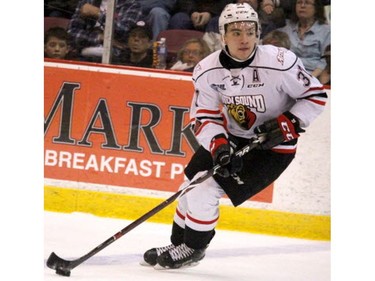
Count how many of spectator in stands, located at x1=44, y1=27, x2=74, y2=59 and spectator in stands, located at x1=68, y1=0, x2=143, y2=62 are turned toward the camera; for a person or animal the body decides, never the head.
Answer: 2

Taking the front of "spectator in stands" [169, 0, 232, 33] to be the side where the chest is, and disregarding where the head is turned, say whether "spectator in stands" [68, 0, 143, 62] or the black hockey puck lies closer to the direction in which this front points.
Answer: the black hockey puck

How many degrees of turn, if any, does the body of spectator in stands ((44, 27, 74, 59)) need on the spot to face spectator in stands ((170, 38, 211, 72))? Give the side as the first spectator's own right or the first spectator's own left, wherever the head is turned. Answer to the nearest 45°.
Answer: approximately 90° to the first spectator's own left

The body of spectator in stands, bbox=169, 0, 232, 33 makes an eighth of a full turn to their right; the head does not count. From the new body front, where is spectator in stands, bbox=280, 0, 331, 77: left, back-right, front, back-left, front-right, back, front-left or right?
back-left

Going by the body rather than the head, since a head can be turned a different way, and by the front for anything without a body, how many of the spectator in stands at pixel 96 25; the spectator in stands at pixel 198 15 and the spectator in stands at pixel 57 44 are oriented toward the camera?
3

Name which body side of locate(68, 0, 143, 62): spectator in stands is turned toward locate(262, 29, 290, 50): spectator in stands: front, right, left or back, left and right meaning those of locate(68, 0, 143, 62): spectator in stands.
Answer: left

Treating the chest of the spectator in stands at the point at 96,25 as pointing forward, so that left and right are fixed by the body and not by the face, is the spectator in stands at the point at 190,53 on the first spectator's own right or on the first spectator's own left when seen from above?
on the first spectator's own left

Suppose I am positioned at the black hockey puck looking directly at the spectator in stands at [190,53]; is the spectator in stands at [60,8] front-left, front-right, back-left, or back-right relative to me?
front-left

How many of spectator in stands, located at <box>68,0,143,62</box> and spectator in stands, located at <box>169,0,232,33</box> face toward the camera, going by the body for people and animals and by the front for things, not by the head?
2

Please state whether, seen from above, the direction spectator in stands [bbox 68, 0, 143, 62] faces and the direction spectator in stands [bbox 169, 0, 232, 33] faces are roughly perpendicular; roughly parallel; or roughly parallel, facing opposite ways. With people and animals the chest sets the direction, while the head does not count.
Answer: roughly parallel

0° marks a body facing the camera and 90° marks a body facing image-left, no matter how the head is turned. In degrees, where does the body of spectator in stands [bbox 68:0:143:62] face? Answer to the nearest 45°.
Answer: approximately 0°

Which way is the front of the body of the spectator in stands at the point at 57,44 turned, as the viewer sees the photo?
toward the camera
